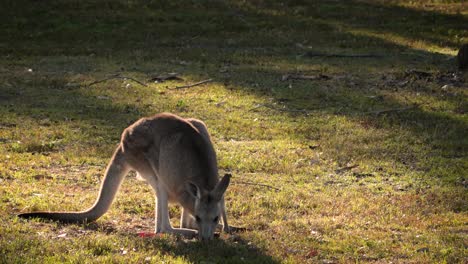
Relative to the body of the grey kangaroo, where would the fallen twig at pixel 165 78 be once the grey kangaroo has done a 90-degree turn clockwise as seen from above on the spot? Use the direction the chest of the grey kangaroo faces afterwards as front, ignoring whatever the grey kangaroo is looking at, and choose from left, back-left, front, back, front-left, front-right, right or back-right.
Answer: back-right

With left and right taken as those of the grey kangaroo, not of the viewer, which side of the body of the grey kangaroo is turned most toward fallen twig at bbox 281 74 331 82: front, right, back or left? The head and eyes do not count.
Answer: left

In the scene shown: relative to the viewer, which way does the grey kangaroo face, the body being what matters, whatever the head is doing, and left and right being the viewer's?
facing the viewer and to the right of the viewer
